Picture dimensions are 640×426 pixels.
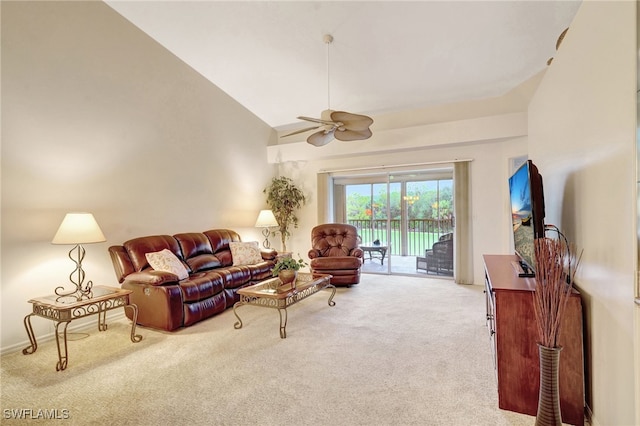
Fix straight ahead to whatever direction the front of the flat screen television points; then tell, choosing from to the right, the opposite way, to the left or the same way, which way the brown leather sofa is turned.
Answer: the opposite way

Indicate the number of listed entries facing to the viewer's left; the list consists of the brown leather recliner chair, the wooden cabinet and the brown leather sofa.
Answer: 1

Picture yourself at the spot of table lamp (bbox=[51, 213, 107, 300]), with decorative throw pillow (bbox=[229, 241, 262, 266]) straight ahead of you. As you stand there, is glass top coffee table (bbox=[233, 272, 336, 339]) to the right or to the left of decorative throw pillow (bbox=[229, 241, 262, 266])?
right

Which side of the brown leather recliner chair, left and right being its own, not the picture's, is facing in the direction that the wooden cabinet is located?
front

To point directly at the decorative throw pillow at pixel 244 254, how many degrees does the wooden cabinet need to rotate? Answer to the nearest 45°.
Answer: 0° — it already faces it

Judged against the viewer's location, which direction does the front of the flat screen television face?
facing to the left of the viewer

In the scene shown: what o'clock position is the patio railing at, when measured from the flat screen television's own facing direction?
The patio railing is roughly at 2 o'clock from the flat screen television.

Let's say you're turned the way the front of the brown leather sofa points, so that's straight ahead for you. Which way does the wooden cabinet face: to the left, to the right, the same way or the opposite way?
the opposite way

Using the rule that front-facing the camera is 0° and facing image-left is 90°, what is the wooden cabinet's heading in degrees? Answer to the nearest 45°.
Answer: approximately 90°

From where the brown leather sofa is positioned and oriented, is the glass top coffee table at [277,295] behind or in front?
in front

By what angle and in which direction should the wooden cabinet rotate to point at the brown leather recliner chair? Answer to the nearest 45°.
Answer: approximately 45° to its right

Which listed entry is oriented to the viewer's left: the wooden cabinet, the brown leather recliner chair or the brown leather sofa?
the wooden cabinet
